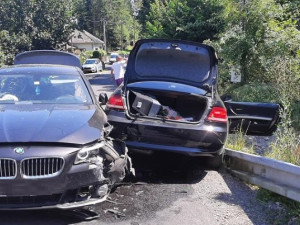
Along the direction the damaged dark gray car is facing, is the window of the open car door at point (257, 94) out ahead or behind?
behind

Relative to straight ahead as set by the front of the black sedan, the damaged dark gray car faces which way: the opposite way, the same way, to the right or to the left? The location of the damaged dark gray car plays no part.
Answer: the opposite way

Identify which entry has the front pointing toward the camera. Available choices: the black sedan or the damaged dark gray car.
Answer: the damaged dark gray car

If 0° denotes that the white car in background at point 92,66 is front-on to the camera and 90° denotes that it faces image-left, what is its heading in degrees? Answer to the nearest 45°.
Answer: approximately 45°

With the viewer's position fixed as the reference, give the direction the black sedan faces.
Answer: facing away from the viewer

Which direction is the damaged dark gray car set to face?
toward the camera

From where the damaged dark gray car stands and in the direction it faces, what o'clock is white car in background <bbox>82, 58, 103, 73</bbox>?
The white car in background is roughly at 6 o'clock from the damaged dark gray car.

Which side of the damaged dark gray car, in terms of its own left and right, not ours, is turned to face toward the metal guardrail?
left

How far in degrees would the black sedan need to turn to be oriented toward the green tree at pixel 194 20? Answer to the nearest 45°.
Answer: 0° — it already faces it

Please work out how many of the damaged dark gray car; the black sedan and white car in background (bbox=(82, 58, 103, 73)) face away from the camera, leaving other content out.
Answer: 1

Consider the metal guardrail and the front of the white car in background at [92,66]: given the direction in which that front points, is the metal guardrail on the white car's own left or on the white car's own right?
on the white car's own left

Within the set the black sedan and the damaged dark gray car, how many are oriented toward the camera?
1

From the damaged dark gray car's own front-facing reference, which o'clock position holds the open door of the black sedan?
The open door of the black sedan is roughly at 8 o'clock from the damaged dark gray car.

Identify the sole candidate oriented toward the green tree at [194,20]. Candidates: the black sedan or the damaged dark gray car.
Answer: the black sedan

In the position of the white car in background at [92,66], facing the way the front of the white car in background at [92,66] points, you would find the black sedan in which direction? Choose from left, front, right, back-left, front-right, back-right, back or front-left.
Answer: front-left

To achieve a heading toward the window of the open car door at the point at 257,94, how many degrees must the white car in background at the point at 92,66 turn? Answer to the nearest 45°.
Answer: approximately 45° to its left

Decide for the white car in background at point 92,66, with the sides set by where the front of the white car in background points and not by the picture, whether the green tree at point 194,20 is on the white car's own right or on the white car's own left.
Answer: on the white car's own left
